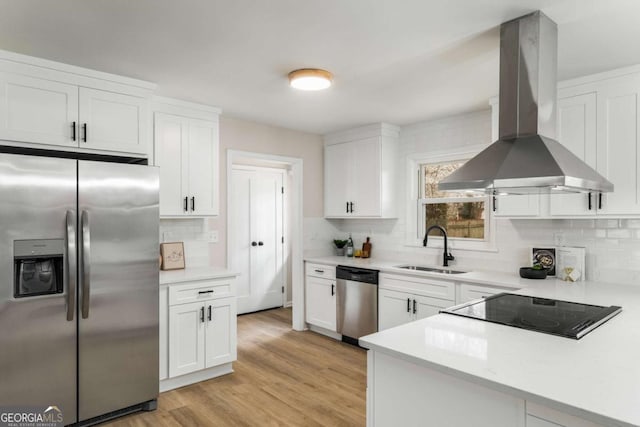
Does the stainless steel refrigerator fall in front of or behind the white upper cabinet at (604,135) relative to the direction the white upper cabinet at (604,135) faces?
in front

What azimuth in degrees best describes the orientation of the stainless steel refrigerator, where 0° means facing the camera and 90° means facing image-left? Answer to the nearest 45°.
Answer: approximately 315°

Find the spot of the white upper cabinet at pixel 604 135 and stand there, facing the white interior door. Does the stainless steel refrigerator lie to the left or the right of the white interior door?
left

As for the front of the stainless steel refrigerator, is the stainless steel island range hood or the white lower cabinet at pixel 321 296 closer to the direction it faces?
the stainless steel island range hood

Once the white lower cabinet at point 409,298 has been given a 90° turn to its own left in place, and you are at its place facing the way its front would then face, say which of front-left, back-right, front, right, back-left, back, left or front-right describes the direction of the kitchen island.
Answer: front-right

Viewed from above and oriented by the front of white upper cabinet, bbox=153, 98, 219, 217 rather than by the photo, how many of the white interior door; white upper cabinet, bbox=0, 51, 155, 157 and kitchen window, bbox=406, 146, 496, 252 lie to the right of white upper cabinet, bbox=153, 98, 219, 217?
1

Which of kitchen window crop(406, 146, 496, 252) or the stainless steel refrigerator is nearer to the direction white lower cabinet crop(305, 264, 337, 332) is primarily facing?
the stainless steel refrigerator

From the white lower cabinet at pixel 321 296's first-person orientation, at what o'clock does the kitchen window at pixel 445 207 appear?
The kitchen window is roughly at 8 o'clock from the white lower cabinet.

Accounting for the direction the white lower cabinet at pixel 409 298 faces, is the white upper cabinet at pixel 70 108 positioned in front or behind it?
in front

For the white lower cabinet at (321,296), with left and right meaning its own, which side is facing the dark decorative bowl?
left

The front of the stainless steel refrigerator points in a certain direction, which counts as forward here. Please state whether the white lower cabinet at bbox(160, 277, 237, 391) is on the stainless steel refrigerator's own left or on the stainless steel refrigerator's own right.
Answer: on the stainless steel refrigerator's own left
